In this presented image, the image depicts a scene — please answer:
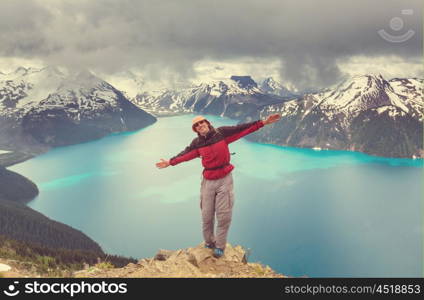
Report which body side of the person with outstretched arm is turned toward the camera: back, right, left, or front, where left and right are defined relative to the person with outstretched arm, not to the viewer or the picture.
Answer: front
